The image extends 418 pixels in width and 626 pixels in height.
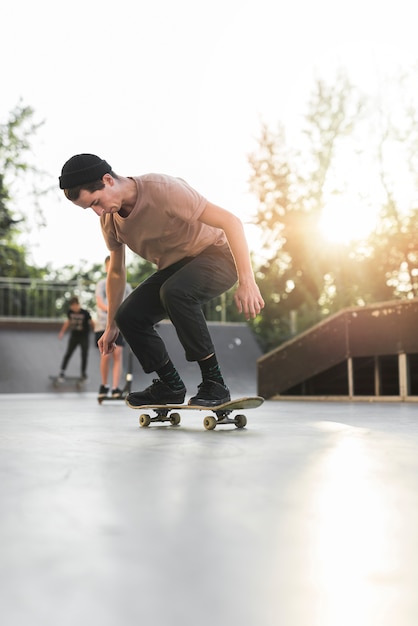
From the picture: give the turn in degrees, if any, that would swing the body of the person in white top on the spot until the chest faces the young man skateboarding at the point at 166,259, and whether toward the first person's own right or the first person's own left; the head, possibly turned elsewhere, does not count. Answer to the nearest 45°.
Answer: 0° — they already face them

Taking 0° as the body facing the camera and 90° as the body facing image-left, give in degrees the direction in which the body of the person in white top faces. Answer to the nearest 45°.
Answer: approximately 0°

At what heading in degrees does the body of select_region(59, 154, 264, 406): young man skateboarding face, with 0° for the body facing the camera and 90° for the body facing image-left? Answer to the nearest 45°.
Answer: approximately 45°

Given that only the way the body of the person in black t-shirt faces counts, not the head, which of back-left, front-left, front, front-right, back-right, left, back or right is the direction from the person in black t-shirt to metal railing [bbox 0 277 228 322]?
back

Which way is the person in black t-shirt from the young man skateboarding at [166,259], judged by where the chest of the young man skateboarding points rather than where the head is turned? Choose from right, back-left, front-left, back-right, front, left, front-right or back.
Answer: back-right

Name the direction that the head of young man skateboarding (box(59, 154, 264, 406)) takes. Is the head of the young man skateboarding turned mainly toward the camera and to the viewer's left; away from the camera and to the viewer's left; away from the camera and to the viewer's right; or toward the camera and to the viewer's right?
toward the camera and to the viewer's left

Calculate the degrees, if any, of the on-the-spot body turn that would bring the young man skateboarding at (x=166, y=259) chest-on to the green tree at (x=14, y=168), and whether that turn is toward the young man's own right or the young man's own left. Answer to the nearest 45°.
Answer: approximately 135° to the young man's own right

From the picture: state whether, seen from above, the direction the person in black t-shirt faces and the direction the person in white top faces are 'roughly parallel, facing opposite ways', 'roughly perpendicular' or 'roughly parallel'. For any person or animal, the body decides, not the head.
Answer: roughly parallel

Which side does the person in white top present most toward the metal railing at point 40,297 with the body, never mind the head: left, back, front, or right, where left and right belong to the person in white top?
back

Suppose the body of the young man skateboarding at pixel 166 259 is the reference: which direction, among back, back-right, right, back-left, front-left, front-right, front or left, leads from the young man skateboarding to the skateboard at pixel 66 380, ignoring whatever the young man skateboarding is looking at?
back-right

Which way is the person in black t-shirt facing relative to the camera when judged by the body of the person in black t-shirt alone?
toward the camera
